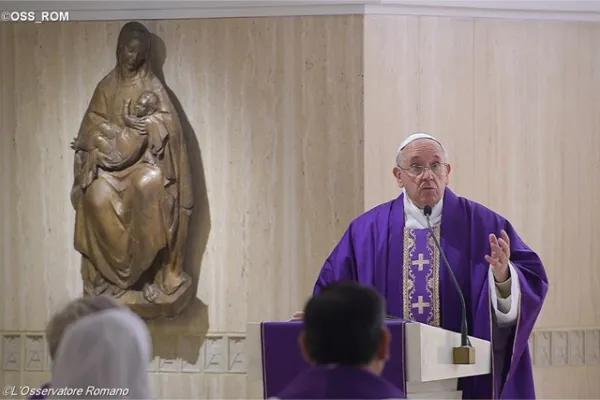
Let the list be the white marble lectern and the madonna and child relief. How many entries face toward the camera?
2

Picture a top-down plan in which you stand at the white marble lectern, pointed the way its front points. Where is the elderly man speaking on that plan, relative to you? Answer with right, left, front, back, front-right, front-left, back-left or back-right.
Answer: back

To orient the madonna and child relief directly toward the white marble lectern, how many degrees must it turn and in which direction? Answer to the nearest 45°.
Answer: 0° — it already faces it

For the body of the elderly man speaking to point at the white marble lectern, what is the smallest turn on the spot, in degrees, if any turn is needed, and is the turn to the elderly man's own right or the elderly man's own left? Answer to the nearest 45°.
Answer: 0° — they already face it

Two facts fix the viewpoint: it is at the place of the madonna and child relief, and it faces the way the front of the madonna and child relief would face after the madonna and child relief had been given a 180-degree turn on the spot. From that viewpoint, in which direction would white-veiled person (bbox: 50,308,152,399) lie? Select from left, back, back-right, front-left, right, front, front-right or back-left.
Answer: back

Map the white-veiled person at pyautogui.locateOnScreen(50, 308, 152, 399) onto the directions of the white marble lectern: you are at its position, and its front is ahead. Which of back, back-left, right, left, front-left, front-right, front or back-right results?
front-right

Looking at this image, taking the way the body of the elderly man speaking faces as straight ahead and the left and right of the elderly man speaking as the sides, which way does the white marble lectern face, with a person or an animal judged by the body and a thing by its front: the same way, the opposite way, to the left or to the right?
the same way

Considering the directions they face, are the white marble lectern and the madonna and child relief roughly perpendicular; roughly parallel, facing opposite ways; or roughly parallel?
roughly parallel

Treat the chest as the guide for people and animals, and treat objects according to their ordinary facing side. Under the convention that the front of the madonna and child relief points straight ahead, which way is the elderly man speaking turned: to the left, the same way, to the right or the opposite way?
the same way

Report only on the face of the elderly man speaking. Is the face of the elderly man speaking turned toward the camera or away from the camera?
toward the camera

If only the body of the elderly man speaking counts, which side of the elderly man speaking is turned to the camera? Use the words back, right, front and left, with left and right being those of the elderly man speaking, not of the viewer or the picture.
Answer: front

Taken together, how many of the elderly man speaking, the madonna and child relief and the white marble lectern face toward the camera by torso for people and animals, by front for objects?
3

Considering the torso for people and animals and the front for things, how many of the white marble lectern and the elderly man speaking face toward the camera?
2

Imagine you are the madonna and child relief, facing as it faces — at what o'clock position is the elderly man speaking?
The elderly man speaking is roughly at 11 o'clock from the madonna and child relief.

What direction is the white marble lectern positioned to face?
toward the camera
